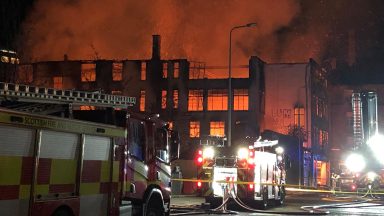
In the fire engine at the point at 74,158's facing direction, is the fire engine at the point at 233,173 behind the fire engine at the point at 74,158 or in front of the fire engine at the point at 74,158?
in front

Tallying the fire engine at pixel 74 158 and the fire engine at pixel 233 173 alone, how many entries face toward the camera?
0

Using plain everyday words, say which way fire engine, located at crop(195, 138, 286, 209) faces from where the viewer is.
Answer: facing away from the viewer and to the right of the viewer

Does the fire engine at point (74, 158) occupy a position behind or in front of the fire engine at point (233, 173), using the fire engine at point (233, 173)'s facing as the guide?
behind

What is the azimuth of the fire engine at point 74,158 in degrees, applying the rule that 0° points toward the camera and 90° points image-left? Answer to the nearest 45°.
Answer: approximately 225°
